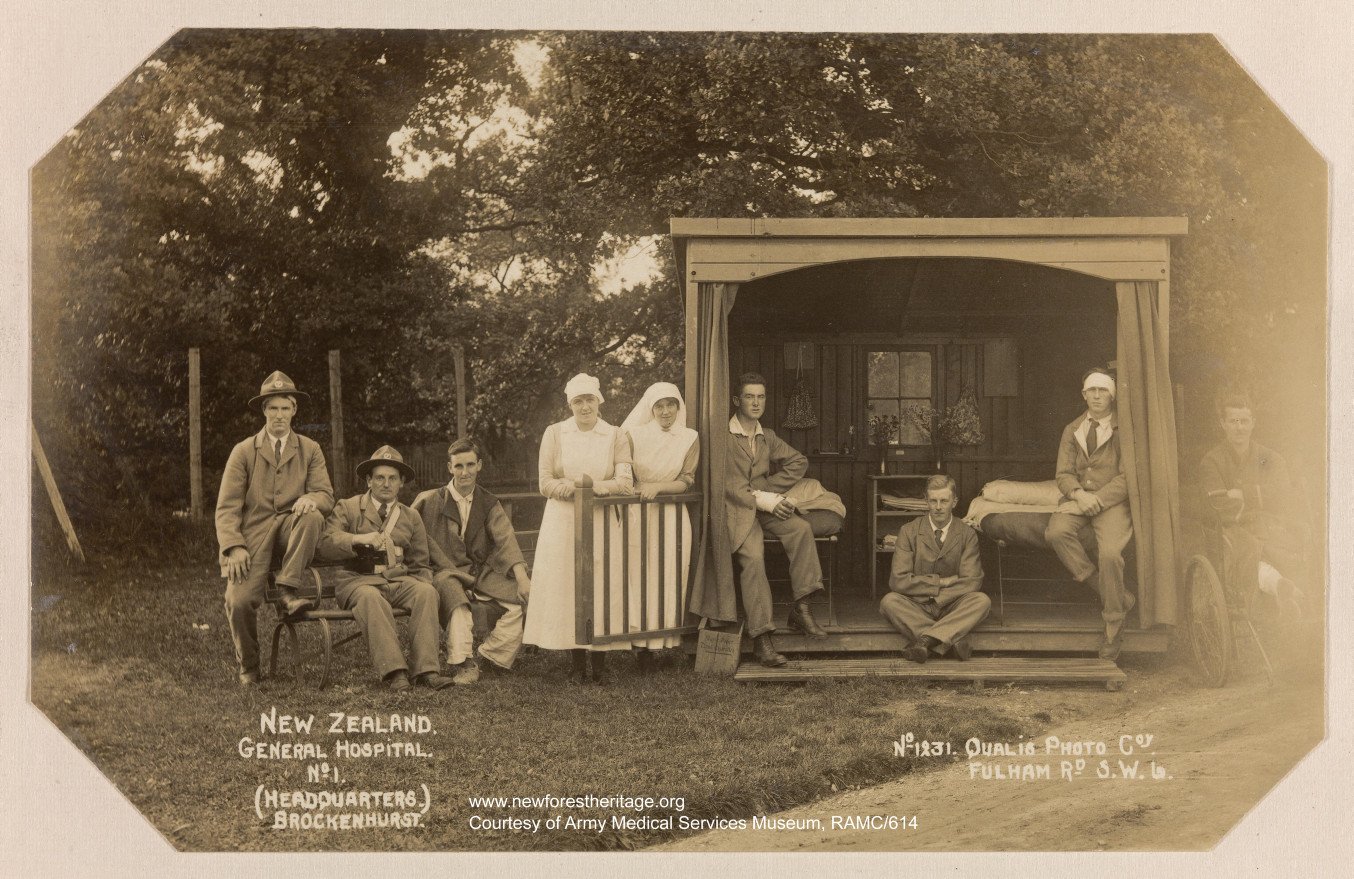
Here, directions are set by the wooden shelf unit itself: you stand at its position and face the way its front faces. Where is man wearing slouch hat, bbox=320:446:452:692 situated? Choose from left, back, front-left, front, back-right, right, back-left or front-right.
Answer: front-right

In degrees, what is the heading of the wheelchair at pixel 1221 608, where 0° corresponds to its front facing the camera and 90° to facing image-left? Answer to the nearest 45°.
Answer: approximately 315°

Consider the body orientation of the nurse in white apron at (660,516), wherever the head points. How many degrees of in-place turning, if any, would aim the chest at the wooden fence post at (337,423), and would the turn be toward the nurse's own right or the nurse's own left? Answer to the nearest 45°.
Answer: approximately 90° to the nurse's own right

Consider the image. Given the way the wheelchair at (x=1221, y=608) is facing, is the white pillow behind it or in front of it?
behind

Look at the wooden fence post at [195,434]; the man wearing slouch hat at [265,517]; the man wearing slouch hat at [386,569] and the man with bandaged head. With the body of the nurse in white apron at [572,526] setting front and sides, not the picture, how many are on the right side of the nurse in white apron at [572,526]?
3

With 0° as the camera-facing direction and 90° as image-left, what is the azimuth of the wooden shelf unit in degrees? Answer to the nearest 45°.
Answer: approximately 0°
